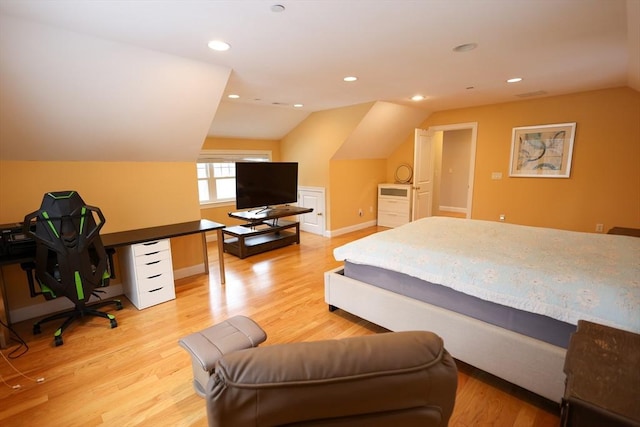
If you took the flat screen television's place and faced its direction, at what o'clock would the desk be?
The desk is roughly at 3 o'clock from the flat screen television.

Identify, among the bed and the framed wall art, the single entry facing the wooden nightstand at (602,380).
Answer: the framed wall art

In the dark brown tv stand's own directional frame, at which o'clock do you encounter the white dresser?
The white dresser is roughly at 10 o'clock from the dark brown tv stand.

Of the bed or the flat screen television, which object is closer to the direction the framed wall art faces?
the bed

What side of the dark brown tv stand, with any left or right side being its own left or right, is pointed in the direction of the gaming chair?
right

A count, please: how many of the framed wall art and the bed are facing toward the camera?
1

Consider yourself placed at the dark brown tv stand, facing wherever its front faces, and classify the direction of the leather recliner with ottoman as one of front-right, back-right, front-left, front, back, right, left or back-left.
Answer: front-right

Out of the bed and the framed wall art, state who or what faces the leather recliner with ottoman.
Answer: the framed wall art
